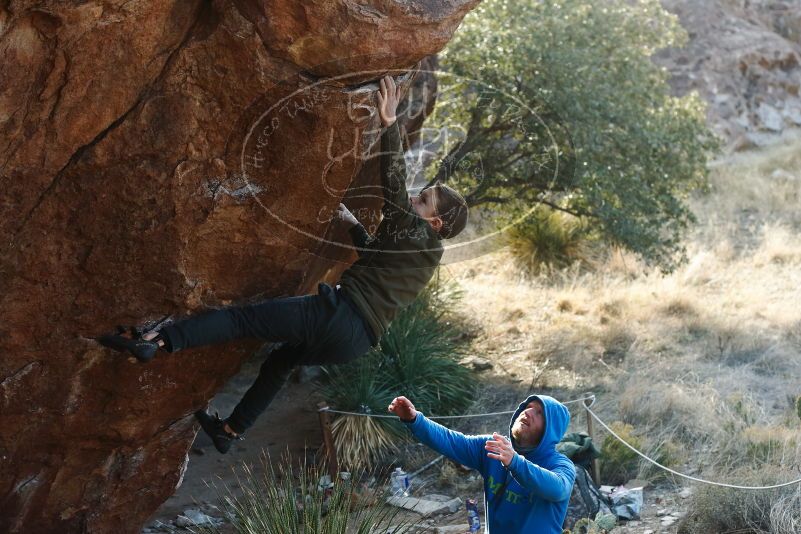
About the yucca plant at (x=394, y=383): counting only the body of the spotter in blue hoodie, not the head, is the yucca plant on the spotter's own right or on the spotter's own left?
on the spotter's own right

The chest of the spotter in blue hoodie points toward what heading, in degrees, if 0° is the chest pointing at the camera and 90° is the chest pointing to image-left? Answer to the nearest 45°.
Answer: approximately 45°

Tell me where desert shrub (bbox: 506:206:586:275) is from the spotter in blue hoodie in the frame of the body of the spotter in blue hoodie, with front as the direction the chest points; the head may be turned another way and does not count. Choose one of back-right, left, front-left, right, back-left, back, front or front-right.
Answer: back-right

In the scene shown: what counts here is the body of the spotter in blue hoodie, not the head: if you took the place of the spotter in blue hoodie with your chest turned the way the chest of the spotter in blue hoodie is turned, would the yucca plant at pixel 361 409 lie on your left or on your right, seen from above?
on your right

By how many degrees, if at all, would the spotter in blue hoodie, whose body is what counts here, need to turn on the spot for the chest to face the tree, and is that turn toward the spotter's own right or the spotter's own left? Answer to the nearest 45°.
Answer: approximately 135° to the spotter's own right
